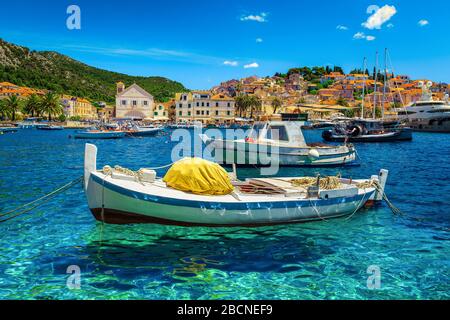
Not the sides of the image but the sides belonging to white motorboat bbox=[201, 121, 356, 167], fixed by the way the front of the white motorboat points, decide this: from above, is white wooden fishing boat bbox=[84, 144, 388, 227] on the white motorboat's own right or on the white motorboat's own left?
on the white motorboat's own left

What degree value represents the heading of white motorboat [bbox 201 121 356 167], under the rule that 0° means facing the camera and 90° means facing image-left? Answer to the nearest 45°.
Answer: approximately 90°
